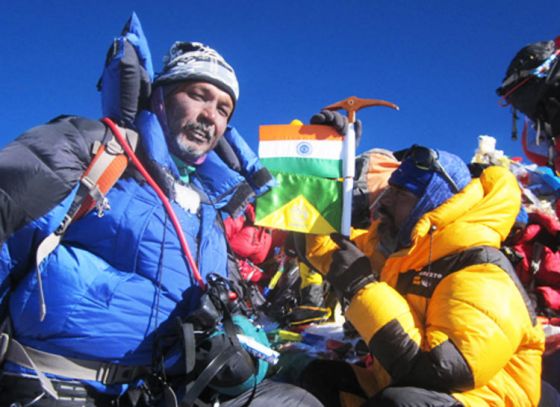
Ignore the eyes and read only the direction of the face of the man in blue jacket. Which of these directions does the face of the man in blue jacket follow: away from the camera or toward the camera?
toward the camera

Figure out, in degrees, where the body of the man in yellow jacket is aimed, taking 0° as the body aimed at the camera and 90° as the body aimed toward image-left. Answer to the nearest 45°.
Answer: approximately 90°

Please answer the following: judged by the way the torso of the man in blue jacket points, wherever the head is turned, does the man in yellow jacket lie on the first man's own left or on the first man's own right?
on the first man's own left

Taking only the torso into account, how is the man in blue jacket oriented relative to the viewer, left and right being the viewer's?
facing the viewer and to the right of the viewer

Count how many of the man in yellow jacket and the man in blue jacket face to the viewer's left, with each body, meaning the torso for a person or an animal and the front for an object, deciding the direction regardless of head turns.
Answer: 1
